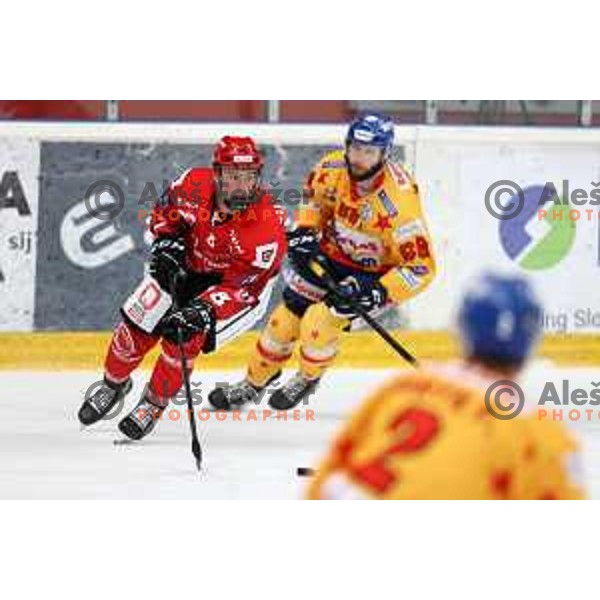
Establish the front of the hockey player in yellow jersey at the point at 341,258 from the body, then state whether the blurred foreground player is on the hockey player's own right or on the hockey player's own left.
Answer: on the hockey player's own left

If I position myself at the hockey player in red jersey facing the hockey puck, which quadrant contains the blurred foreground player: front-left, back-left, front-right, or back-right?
front-right

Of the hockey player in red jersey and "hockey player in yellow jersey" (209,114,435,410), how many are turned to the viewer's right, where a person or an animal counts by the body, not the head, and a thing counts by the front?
0

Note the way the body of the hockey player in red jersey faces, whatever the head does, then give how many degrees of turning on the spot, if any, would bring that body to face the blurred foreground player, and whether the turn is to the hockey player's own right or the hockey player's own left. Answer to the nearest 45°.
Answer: approximately 45° to the hockey player's own left

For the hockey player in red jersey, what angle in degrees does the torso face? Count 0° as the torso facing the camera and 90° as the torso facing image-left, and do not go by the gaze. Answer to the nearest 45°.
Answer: approximately 45°

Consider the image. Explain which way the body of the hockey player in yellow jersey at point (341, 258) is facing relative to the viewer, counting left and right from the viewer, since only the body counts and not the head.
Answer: facing the viewer and to the left of the viewer

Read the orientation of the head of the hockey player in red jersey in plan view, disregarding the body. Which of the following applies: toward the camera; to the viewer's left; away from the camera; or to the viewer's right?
toward the camera

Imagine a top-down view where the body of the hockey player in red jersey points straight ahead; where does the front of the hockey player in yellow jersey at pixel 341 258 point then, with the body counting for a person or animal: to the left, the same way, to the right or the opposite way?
the same way

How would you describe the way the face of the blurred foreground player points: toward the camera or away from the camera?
away from the camera
